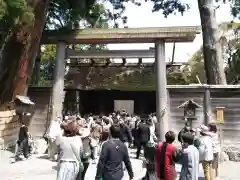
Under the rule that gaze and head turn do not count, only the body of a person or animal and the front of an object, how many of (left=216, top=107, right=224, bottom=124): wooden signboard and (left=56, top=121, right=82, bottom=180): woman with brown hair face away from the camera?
1

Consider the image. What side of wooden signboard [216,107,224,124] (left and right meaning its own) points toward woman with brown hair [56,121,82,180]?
front

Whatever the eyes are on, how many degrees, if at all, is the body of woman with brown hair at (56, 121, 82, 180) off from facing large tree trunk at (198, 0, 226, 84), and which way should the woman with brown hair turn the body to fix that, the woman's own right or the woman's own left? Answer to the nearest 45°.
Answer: approximately 45° to the woman's own right

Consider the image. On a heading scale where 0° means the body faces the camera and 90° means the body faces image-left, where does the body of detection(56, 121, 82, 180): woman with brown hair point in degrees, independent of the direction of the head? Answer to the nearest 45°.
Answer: approximately 180°

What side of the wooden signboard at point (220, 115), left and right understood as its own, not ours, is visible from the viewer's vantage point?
front

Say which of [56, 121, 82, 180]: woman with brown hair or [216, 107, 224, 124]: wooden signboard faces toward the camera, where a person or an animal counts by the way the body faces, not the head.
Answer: the wooden signboard
